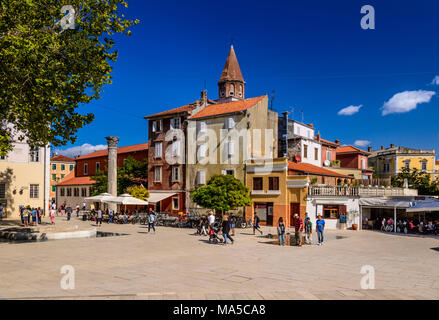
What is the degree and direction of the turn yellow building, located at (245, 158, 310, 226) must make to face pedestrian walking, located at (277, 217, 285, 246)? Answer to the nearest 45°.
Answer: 0° — it already faces them

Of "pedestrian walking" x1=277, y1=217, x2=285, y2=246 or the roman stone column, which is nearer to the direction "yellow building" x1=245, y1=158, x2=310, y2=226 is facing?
the pedestrian walking

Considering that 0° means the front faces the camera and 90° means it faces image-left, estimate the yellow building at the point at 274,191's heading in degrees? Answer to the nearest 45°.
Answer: approximately 0°

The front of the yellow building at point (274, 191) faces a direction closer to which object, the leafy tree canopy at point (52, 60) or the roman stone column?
the leafy tree canopy

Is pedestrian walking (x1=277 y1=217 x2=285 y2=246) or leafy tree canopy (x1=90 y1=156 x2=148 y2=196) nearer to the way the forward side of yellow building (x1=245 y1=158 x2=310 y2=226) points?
the pedestrian walking

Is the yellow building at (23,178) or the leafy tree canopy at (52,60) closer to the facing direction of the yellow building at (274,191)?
the leafy tree canopy

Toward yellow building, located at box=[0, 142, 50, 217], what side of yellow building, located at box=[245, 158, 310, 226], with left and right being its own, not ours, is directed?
right

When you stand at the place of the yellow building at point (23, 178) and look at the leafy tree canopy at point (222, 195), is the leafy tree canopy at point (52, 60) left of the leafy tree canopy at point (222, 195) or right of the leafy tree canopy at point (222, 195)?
right

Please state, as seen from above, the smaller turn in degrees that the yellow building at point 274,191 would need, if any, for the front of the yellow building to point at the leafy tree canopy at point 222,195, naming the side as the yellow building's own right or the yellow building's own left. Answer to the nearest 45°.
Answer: approximately 45° to the yellow building's own right

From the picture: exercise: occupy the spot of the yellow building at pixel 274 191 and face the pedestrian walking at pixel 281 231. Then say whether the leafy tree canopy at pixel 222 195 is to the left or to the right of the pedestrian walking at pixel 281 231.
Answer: right
